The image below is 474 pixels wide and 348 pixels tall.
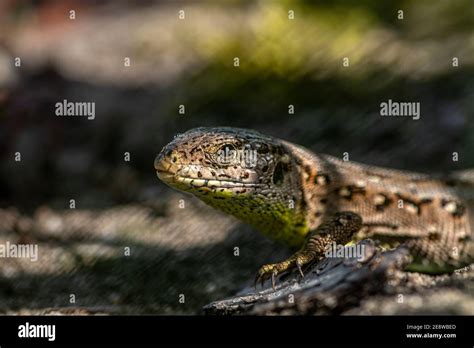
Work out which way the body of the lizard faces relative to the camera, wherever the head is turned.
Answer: to the viewer's left
